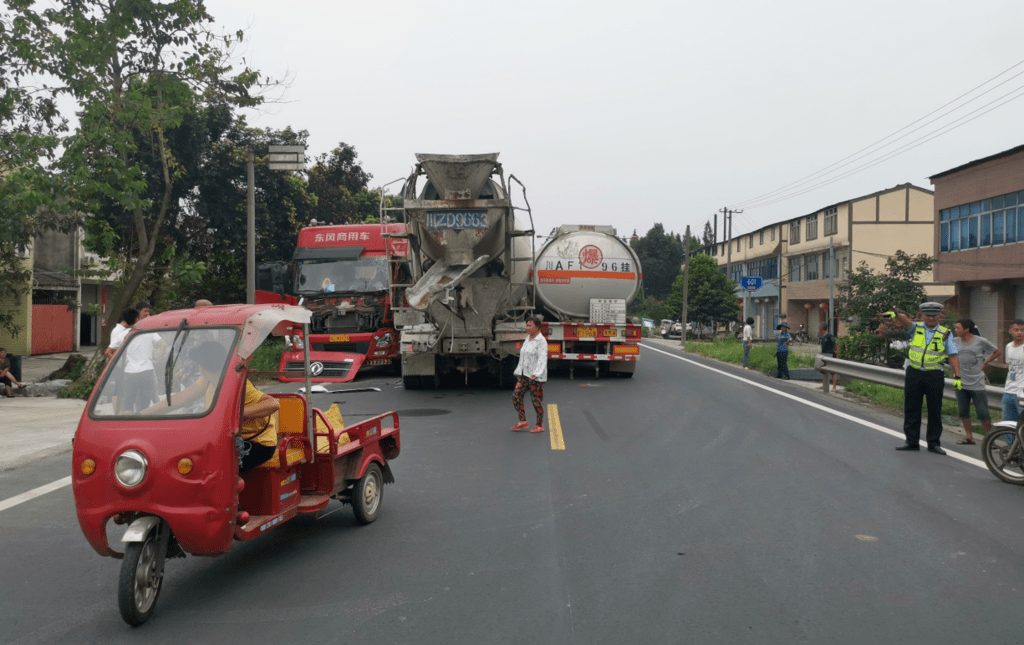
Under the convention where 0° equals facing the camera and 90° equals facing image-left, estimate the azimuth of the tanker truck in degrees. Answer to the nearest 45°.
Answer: approximately 180°

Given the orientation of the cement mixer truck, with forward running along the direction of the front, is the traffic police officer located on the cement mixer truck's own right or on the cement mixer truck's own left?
on the cement mixer truck's own right

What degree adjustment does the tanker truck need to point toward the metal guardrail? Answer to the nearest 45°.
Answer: approximately 135° to its right

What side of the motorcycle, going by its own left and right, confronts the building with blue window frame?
right

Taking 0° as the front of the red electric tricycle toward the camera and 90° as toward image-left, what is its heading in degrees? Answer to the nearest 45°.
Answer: approximately 45°

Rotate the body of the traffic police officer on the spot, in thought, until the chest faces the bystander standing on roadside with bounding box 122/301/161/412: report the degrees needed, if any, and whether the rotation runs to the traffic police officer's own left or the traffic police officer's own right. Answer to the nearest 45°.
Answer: approximately 45° to the traffic police officer's own right

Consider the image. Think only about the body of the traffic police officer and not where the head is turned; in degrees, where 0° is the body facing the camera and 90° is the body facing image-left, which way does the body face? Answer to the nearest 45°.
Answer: approximately 0°

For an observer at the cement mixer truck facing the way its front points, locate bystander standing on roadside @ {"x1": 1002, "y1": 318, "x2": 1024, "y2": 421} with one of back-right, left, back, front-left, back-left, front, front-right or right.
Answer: back-right

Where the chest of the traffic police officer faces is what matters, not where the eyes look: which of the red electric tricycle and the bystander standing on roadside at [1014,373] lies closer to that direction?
the red electric tricycle

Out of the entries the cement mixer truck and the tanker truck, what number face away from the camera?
2

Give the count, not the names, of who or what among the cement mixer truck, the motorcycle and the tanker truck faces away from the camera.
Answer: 2

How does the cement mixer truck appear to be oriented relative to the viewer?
away from the camera

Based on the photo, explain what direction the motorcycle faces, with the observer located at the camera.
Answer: facing to the left of the viewer

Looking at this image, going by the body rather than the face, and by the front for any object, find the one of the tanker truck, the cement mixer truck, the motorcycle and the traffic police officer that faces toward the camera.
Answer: the traffic police officer

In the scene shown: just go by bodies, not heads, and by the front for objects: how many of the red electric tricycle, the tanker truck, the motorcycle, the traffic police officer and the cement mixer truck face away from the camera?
2
